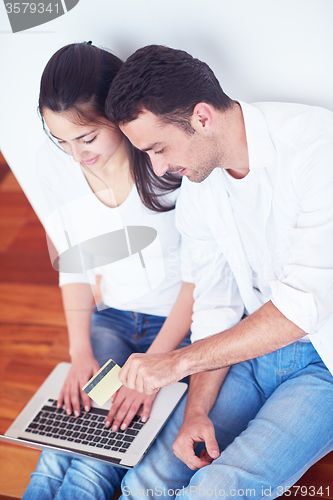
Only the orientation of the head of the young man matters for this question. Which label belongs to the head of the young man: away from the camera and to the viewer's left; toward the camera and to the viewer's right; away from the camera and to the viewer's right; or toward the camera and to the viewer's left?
toward the camera and to the viewer's left

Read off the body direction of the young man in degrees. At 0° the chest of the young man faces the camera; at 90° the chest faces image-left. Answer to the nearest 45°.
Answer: approximately 45°

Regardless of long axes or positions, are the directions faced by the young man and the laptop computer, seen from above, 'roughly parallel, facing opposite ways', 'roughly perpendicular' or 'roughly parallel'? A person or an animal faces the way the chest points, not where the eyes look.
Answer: roughly parallel, facing opposite ways

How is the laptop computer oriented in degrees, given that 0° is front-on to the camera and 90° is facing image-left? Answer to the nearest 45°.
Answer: approximately 225°
